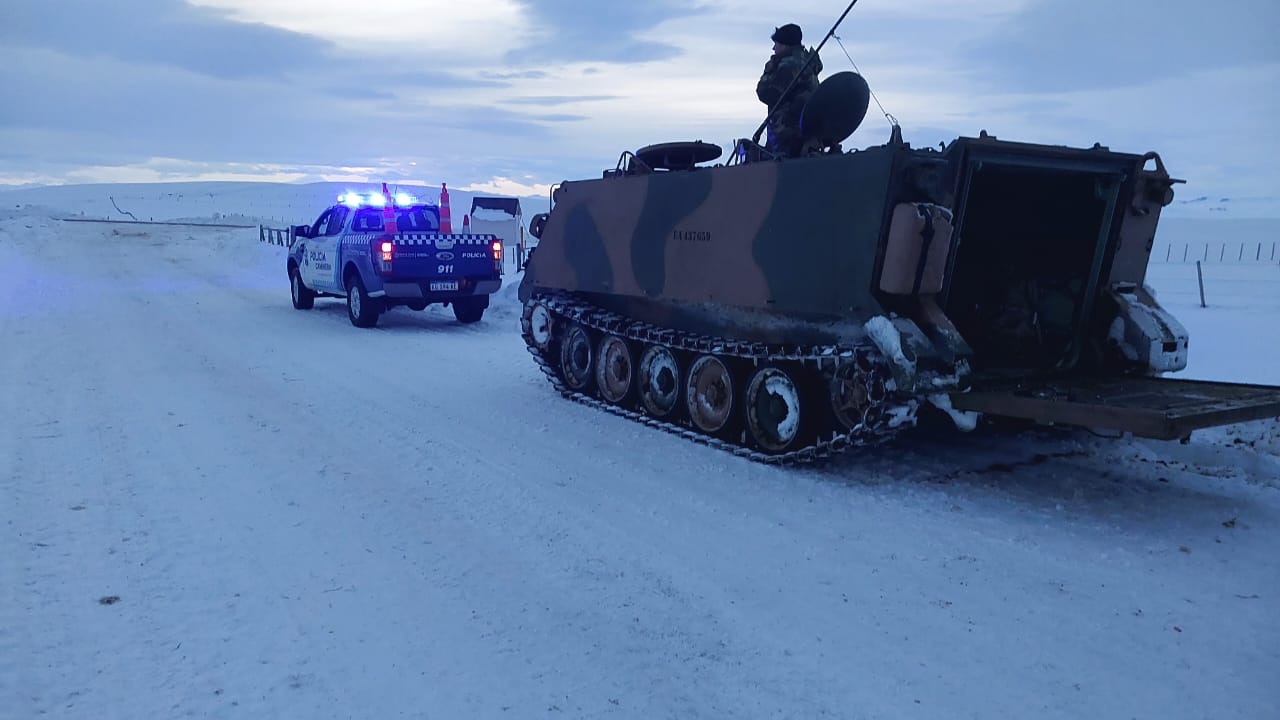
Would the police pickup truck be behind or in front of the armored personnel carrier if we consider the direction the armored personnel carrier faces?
in front

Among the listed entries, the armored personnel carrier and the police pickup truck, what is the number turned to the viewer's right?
0

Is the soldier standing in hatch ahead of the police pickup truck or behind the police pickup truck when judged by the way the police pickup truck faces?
behind

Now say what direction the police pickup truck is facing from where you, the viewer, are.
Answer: facing away from the viewer and to the left of the viewer

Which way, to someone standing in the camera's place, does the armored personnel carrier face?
facing away from the viewer and to the left of the viewer

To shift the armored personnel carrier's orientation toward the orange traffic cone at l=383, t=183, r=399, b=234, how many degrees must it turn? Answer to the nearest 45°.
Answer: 0° — it already faces it
